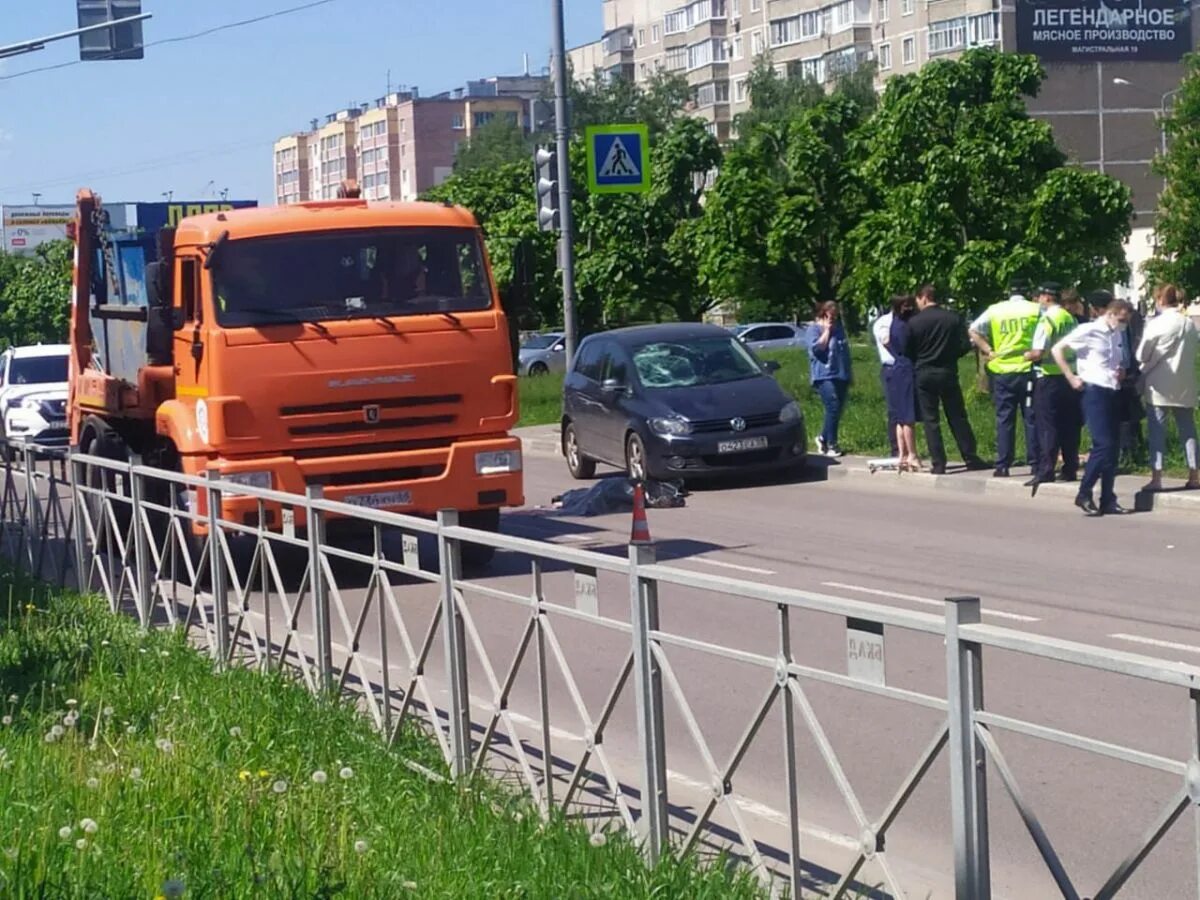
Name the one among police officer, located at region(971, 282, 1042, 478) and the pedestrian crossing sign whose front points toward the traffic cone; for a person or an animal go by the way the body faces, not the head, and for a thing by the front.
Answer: the pedestrian crossing sign

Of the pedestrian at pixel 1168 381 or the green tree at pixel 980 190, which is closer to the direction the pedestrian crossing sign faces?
the pedestrian

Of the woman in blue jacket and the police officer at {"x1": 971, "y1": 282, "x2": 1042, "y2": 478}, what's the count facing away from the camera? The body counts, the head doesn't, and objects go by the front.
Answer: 1

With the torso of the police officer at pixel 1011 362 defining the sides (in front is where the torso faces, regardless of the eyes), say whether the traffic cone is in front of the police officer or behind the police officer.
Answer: behind

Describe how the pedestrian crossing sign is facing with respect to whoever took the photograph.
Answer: facing the viewer

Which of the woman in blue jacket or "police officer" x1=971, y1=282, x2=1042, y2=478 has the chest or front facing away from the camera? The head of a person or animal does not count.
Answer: the police officer

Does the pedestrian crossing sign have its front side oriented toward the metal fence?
yes

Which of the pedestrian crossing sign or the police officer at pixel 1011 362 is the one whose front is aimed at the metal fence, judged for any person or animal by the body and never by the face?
the pedestrian crossing sign

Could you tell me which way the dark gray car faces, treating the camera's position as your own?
facing the viewer and to the right of the viewer

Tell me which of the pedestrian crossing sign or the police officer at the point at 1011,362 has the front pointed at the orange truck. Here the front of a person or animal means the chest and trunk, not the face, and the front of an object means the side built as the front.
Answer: the pedestrian crossing sign

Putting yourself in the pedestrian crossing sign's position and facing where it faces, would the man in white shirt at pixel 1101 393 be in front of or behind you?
in front

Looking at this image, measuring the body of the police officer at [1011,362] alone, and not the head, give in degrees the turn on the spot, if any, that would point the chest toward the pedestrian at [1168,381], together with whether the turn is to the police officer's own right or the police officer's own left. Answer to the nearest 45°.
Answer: approximately 135° to the police officer's own right

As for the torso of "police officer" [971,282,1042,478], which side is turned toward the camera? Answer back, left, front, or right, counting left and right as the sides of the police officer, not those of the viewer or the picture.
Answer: back

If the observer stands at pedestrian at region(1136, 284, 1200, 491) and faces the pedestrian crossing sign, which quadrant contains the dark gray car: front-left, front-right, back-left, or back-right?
front-left
